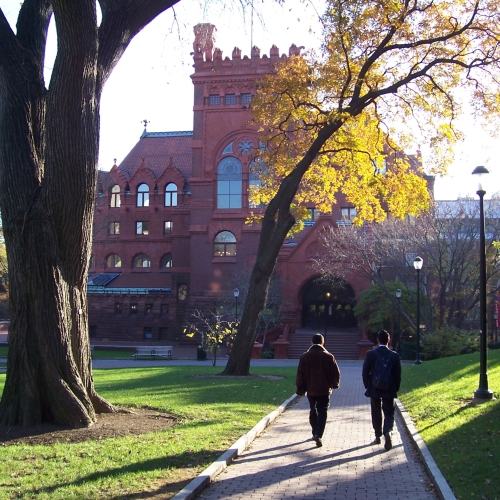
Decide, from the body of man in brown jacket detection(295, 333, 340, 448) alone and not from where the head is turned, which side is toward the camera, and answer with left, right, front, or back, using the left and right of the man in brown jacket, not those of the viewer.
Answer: back

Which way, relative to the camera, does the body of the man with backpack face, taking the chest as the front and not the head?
away from the camera

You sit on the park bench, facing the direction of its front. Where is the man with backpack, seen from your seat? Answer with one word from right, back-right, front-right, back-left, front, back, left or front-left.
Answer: front

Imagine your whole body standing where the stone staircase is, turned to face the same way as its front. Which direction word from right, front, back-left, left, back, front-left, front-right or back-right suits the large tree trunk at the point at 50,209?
front

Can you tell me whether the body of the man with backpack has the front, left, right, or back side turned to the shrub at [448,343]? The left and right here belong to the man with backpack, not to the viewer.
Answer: front

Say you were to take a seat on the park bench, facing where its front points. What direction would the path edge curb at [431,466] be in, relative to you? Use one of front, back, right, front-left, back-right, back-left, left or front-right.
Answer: front

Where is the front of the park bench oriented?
toward the camera

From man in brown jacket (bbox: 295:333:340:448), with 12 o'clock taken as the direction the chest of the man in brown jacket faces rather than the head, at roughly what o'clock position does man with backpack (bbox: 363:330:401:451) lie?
The man with backpack is roughly at 3 o'clock from the man in brown jacket.

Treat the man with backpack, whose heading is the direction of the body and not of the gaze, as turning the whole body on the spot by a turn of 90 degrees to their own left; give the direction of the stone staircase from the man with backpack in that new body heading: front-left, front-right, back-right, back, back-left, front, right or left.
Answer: right

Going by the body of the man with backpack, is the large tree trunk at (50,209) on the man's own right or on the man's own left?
on the man's own left

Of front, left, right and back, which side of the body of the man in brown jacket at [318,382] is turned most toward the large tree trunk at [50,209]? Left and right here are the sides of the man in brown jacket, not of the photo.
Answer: left

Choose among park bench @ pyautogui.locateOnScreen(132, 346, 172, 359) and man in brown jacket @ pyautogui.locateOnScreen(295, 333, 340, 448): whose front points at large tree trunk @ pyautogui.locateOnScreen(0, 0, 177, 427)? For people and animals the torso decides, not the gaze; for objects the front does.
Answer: the park bench

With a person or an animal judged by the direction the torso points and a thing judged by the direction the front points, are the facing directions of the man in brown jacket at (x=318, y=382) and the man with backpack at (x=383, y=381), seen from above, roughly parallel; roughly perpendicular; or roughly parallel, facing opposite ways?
roughly parallel

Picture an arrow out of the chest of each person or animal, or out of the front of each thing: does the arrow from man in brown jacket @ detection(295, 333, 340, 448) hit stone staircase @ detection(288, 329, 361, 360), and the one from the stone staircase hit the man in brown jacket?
yes

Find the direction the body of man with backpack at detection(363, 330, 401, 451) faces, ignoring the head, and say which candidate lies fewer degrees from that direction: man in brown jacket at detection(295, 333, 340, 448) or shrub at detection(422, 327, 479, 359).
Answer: the shrub

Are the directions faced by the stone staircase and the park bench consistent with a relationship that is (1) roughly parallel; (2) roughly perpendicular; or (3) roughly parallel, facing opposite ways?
roughly parallel

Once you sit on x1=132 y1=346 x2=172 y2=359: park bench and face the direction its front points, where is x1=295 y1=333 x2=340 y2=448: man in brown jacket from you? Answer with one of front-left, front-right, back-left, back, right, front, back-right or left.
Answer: front
